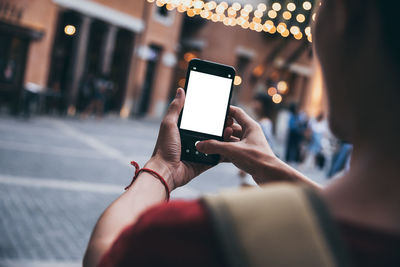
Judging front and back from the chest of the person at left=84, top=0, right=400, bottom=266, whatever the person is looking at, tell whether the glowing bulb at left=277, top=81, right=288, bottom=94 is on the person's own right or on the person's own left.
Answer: on the person's own right

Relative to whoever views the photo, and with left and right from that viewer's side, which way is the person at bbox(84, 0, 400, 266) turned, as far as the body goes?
facing away from the viewer and to the left of the viewer
